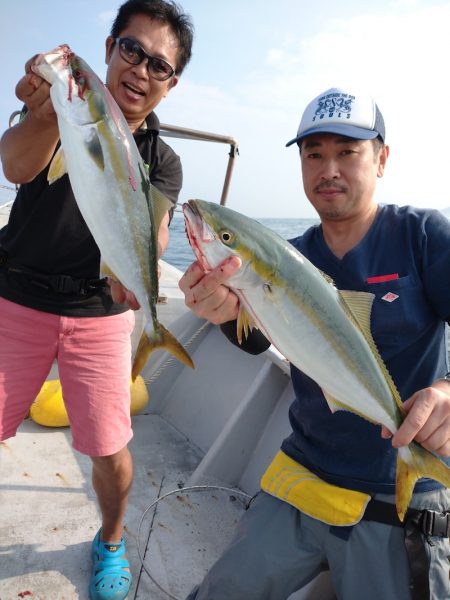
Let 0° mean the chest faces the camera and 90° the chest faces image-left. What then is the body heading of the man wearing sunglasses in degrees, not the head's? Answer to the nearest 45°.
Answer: approximately 0°

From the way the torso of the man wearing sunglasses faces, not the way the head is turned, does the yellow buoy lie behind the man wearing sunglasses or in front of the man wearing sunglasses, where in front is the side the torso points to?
behind
